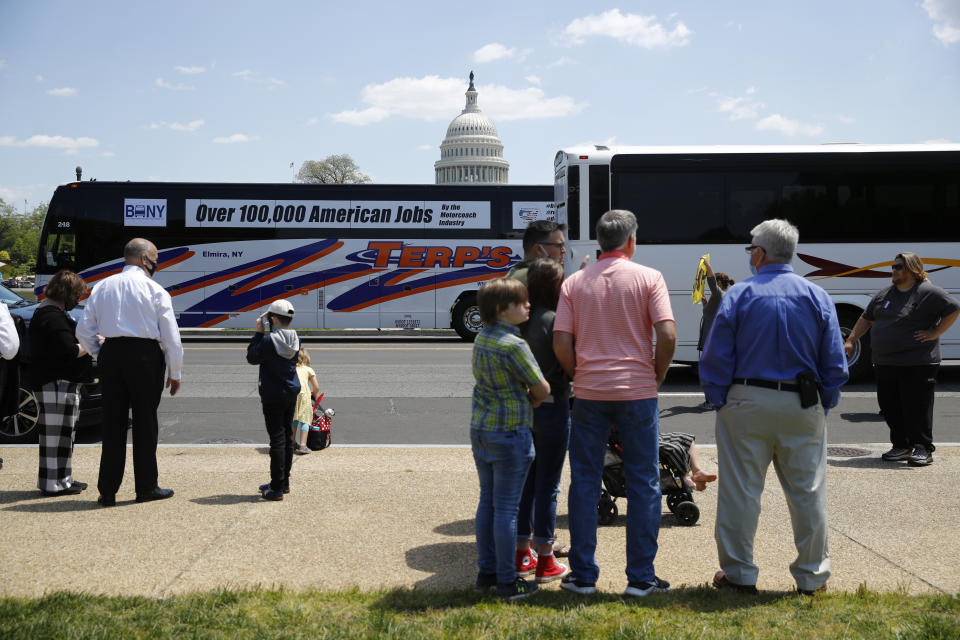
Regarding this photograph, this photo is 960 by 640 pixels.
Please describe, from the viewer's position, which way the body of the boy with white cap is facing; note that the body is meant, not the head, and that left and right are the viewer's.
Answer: facing away from the viewer and to the left of the viewer

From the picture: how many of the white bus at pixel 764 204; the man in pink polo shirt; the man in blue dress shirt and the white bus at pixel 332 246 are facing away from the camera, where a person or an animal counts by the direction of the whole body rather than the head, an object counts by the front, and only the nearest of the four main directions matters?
2

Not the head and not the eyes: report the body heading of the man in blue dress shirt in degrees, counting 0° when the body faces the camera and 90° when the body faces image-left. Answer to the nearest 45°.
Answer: approximately 180°

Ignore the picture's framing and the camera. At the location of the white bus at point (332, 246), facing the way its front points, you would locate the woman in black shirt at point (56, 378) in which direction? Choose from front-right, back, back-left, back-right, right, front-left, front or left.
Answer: left

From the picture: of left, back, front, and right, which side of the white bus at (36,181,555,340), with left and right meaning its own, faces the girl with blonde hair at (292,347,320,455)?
left

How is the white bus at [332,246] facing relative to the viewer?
to the viewer's left

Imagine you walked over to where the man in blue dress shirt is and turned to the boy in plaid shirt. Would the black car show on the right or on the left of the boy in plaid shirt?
right

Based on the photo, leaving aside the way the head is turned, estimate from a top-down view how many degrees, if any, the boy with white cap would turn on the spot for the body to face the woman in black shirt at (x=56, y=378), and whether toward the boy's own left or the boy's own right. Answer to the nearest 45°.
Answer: approximately 45° to the boy's own left

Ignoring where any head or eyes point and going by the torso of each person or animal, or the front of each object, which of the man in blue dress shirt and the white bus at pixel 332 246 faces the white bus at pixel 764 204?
the man in blue dress shirt

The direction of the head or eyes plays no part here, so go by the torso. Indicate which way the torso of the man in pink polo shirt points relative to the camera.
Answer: away from the camera
